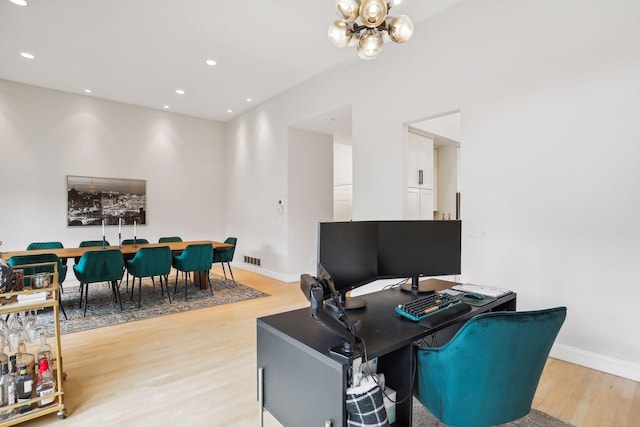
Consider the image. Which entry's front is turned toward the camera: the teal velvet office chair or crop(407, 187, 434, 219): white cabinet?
the white cabinet

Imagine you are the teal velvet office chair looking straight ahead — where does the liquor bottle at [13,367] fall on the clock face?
The liquor bottle is roughly at 10 o'clock from the teal velvet office chair.

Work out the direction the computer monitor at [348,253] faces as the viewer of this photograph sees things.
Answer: facing the viewer and to the right of the viewer

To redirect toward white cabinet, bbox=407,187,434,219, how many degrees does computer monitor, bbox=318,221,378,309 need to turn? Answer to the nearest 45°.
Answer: approximately 135° to its left

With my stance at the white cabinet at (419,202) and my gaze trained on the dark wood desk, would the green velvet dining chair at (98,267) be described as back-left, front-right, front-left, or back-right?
front-right

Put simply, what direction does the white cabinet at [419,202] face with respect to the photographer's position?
facing the viewer

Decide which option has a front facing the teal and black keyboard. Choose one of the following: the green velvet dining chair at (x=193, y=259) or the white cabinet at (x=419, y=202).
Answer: the white cabinet

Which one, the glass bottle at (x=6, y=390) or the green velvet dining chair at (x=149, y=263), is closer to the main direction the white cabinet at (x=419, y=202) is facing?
the glass bottle

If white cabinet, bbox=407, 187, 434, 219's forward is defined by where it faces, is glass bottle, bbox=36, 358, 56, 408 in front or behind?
in front

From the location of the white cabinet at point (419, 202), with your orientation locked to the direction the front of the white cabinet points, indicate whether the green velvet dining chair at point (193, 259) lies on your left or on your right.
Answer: on your right

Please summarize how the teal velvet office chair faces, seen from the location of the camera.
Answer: facing away from the viewer and to the left of the viewer

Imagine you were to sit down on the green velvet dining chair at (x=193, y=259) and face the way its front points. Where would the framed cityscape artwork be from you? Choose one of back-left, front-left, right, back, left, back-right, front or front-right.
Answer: front

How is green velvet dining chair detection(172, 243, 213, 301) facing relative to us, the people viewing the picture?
facing away from the viewer and to the left of the viewer

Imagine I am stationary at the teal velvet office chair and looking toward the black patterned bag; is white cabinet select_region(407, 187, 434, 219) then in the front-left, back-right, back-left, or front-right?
back-right

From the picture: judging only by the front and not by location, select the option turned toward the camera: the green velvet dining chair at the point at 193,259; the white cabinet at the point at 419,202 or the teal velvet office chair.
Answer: the white cabinet

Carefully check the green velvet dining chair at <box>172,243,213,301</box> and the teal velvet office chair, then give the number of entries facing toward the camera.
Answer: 0

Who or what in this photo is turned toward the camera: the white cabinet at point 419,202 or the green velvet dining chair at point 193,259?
the white cabinet

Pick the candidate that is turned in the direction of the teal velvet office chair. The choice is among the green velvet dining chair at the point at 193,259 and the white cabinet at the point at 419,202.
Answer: the white cabinet

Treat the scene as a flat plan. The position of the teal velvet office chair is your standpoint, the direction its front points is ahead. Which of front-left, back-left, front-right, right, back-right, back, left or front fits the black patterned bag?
left
